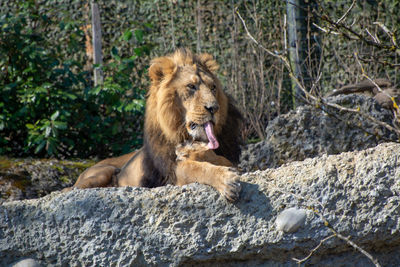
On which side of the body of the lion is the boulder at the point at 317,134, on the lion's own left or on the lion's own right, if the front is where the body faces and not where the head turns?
on the lion's own left

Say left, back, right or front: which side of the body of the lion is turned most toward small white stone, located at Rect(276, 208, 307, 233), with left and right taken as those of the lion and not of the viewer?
front

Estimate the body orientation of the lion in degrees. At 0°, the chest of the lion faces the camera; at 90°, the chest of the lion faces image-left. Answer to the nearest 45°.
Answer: approximately 315°

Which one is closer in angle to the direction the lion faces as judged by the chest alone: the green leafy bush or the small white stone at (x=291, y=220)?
the small white stone

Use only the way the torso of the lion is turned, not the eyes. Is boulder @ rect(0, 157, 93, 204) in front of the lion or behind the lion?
behind

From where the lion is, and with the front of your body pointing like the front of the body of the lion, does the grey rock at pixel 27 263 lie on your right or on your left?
on your right

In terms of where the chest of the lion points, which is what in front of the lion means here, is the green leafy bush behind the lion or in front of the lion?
behind
